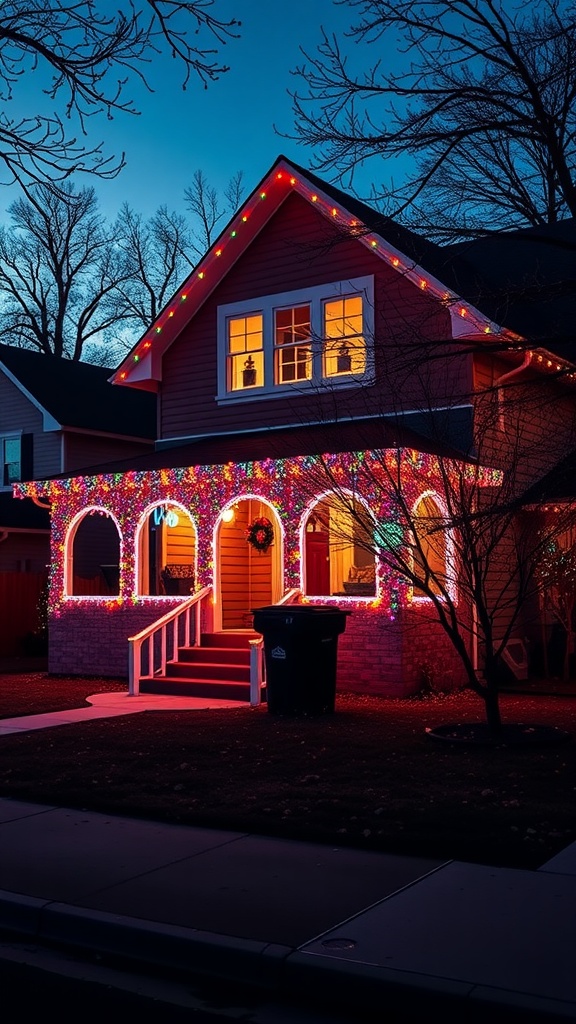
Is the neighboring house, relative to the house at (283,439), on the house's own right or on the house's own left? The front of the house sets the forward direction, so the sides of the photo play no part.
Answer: on the house's own right

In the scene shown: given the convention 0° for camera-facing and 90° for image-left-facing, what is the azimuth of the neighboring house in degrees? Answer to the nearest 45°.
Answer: approximately 45°

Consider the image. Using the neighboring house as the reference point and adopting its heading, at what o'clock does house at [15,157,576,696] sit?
The house is roughly at 10 o'clock from the neighboring house.

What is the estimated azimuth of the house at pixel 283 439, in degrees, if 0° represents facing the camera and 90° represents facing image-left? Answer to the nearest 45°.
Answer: approximately 45°

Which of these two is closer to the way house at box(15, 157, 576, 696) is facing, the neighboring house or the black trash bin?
the black trash bin

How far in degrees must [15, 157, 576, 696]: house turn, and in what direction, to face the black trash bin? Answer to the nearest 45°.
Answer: approximately 45° to its left

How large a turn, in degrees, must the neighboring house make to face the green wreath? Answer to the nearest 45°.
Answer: approximately 45° to its left

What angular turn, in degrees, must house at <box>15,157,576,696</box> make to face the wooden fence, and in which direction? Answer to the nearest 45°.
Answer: approximately 90° to its right

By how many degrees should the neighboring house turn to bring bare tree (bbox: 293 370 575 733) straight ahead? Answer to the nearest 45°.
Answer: approximately 45° to its left
